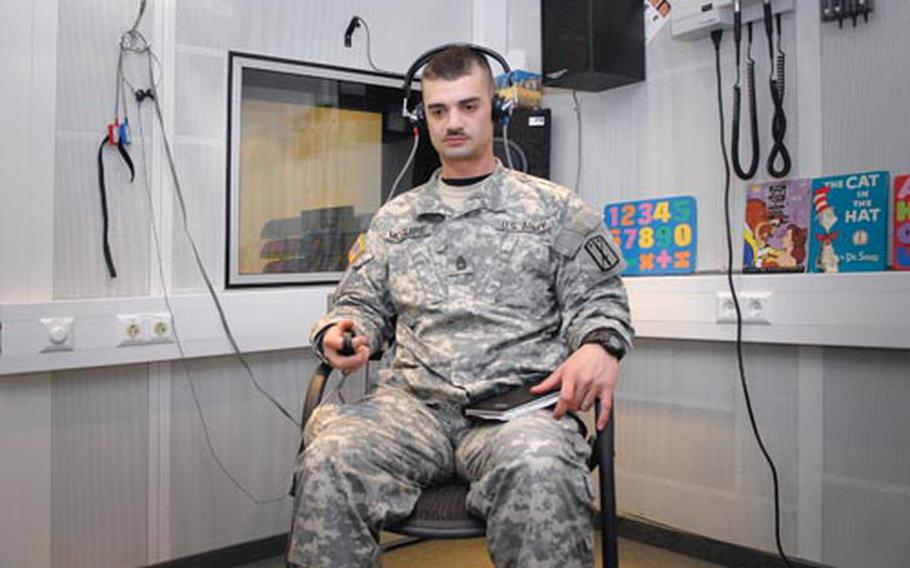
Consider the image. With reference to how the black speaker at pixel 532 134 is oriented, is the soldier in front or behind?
in front

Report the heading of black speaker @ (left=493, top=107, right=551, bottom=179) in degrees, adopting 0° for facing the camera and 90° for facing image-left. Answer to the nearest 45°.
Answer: approximately 0°

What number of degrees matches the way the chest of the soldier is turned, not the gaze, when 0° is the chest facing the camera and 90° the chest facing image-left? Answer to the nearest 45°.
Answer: approximately 0°

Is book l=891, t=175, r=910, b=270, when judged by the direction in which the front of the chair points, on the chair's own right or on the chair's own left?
on the chair's own left

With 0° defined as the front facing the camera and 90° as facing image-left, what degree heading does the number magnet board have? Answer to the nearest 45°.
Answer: approximately 45°

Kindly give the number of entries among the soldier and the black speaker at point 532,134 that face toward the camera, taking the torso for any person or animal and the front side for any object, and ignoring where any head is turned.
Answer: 2

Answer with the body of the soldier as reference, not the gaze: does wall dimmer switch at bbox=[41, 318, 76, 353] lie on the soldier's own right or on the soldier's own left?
on the soldier's own right
